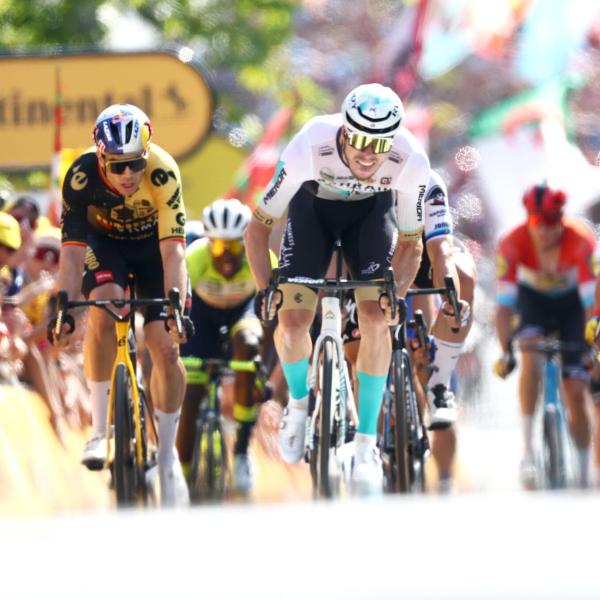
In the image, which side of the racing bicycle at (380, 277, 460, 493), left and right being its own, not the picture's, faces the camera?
front

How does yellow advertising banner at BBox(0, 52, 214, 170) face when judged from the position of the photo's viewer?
facing the viewer

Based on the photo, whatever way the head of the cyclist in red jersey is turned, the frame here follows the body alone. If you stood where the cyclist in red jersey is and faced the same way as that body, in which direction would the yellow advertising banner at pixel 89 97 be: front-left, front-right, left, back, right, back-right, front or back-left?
back-right

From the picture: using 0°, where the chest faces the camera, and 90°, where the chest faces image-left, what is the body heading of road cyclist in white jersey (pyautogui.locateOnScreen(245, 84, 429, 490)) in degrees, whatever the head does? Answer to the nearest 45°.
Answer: approximately 0°

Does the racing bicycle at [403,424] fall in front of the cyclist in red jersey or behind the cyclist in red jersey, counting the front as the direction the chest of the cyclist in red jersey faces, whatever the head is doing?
in front

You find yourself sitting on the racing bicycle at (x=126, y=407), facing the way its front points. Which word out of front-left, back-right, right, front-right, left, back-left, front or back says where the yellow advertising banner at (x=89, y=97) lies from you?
back

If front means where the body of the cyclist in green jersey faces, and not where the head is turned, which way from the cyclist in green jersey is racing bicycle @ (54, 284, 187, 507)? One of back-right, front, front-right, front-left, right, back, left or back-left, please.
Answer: front

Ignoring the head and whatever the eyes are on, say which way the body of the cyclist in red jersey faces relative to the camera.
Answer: toward the camera

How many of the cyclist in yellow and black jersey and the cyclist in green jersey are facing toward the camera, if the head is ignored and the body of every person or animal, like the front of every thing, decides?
2

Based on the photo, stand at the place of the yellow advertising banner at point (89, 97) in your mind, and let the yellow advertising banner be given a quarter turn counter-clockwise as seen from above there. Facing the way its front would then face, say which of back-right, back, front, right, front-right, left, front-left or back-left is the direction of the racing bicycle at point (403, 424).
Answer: right

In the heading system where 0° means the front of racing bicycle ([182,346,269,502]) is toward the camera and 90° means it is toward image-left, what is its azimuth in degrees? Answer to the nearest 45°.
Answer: approximately 0°

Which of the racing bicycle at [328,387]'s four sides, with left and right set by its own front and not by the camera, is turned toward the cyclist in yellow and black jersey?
right

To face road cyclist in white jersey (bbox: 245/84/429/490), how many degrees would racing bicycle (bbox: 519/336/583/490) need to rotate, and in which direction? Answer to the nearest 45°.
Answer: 0° — it already faces them

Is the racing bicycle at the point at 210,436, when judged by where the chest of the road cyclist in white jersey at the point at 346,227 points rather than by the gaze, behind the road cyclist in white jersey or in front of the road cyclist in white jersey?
behind

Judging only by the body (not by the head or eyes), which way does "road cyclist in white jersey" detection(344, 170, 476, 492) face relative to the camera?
toward the camera
